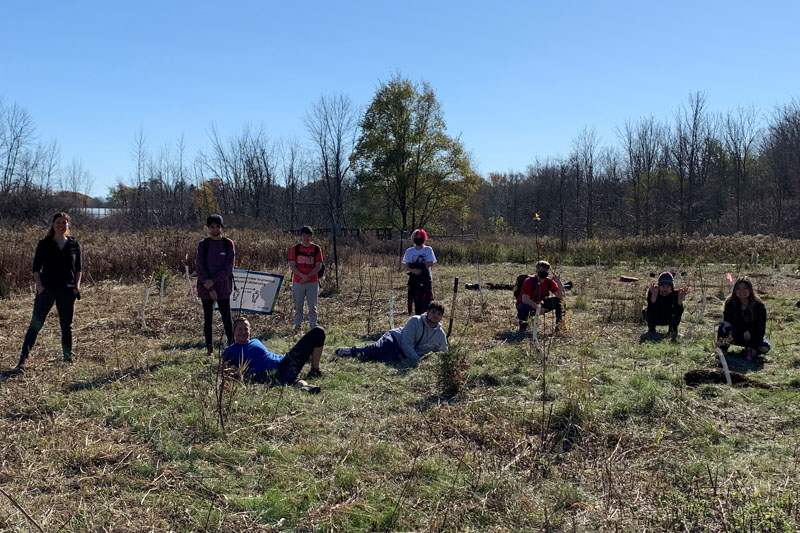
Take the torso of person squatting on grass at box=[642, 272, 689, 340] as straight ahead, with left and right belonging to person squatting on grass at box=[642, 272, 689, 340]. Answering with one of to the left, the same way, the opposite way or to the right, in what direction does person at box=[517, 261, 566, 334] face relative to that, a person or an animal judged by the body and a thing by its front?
the same way

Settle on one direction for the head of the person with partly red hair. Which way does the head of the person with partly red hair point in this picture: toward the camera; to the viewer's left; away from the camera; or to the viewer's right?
toward the camera

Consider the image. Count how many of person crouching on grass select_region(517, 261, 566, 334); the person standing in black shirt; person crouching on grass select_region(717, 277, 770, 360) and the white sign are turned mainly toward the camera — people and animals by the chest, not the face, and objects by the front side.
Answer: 4

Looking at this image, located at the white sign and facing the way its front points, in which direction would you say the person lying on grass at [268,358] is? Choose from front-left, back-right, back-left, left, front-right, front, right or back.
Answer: front

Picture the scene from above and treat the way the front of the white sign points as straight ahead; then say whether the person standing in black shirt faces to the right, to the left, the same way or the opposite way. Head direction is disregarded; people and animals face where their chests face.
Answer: the same way

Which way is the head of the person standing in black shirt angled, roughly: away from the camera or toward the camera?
toward the camera

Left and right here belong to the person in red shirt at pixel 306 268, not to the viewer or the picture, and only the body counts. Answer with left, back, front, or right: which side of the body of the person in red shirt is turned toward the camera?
front

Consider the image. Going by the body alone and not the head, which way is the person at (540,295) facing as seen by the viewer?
toward the camera

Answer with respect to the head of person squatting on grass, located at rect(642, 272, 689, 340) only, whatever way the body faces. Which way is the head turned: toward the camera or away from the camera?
toward the camera

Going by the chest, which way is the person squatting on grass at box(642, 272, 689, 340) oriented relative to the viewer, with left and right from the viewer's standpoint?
facing the viewer

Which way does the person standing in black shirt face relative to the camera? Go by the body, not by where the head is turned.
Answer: toward the camera

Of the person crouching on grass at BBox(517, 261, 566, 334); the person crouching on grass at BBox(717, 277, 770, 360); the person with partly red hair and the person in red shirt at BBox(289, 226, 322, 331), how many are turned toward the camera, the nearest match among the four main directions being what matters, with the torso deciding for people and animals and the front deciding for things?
4

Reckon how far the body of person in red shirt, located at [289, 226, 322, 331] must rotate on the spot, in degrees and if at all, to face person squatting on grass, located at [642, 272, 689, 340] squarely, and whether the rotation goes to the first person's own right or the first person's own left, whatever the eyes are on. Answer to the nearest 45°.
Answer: approximately 90° to the first person's own left

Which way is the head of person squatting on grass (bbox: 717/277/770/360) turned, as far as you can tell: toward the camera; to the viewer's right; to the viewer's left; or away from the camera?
toward the camera
